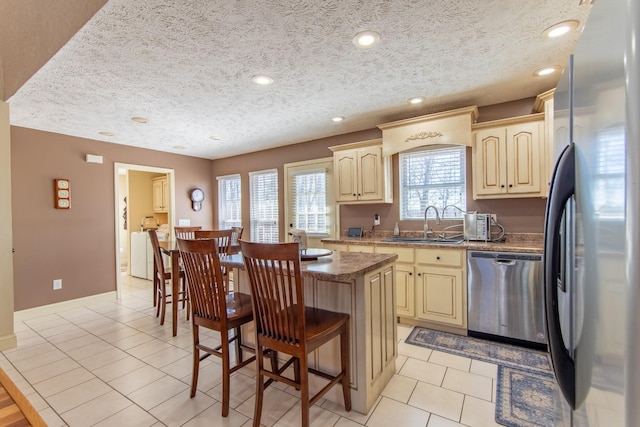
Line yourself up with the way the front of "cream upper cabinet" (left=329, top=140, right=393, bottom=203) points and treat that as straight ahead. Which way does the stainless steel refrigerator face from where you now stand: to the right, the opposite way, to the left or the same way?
to the right

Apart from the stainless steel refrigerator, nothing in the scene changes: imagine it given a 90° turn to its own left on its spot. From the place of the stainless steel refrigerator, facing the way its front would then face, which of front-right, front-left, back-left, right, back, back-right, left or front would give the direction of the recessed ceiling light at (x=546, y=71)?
back

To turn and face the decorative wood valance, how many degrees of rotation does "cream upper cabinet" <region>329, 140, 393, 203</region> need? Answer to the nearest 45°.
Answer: approximately 90° to its left

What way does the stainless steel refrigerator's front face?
to the viewer's left

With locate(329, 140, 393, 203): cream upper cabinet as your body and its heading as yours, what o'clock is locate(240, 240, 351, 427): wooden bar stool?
The wooden bar stool is roughly at 11 o'clock from the cream upper cabinet.

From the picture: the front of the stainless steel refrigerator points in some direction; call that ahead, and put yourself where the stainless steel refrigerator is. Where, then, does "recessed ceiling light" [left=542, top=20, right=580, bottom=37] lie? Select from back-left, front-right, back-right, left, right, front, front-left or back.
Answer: right

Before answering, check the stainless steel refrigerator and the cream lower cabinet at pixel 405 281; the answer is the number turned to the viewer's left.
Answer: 1

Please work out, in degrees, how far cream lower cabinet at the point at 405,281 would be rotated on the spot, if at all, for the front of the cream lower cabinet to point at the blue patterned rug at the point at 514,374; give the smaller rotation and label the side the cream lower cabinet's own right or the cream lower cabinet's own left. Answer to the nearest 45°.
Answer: approximately 45° to the cream lower cabinet's own left

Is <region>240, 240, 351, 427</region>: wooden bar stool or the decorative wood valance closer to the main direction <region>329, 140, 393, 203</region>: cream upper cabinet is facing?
the wooden bar stool

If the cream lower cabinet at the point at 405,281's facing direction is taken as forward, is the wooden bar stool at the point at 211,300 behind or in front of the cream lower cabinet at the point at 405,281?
in front

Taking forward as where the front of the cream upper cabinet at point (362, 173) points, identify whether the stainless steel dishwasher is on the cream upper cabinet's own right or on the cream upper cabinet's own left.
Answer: on the cream upper cabinet's own left

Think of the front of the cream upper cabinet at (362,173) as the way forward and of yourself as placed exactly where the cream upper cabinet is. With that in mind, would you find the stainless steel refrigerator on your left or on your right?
on your left
